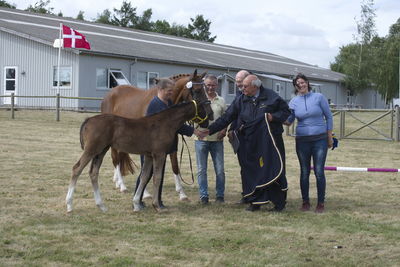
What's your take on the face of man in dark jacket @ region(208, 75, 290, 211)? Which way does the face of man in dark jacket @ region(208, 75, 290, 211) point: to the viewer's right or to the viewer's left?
to the viewer's left

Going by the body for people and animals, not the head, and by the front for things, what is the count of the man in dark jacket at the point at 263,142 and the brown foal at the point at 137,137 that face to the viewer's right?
1

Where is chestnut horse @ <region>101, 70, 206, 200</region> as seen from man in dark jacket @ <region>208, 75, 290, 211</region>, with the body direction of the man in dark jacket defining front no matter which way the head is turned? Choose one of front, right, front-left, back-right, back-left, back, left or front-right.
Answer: right

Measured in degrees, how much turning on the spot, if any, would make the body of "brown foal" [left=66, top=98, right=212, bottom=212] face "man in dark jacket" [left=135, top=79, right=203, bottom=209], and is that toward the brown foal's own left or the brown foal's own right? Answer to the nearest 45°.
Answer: approximately 45° to the brown foal's own left

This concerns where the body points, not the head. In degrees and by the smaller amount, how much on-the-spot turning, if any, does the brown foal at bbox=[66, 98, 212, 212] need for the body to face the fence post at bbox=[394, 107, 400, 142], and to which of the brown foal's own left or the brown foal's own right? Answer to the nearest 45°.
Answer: approximately 45° to the brown foal's own left

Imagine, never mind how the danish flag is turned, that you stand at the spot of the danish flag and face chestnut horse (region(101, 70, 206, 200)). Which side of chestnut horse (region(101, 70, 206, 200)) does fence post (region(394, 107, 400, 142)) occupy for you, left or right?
left

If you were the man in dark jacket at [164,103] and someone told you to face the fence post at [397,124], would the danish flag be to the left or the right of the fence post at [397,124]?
left

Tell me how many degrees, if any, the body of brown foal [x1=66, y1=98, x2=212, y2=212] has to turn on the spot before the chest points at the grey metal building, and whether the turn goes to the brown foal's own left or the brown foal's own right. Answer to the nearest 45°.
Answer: approximately 90° to the brown foal's own left

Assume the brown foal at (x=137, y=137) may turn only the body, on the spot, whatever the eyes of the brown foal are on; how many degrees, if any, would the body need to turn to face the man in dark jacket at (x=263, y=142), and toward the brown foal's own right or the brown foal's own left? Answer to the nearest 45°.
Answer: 0° — it already faces them

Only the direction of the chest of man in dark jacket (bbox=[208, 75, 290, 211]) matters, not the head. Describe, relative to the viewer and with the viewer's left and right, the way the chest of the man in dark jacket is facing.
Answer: facing the viewer and to the left of the viewer

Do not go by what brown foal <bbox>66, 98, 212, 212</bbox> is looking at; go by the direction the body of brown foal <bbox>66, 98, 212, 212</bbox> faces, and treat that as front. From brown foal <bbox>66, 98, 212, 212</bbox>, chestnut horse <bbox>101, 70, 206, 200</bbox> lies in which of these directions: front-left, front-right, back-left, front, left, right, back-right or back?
left

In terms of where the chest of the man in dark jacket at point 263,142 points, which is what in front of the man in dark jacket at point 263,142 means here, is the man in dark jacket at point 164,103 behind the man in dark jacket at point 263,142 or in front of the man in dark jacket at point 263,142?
in front

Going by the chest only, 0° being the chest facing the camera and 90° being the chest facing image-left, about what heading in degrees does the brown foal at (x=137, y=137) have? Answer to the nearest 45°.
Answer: approximately 270°
